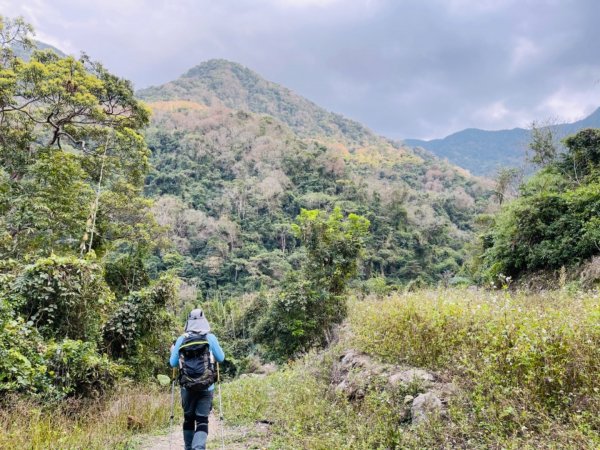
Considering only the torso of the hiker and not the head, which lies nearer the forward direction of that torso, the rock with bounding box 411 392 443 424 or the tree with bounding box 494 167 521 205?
the tree

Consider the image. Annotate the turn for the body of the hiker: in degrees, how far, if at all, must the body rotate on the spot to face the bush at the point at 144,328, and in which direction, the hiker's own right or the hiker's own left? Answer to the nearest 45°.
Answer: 0° — they already face it

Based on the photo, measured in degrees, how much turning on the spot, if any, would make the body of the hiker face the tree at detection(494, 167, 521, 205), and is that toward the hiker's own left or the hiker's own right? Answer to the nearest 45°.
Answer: approximately 45° to the hiker's own right

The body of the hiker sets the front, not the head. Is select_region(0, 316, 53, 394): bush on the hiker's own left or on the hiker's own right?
on the hiker's own left

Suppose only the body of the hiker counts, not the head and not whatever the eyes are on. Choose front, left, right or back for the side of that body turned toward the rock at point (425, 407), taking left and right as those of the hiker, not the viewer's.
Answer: right

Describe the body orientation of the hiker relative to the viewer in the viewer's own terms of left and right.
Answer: facing away from the viewer

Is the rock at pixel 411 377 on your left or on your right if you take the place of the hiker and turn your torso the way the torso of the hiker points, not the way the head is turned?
on your right
